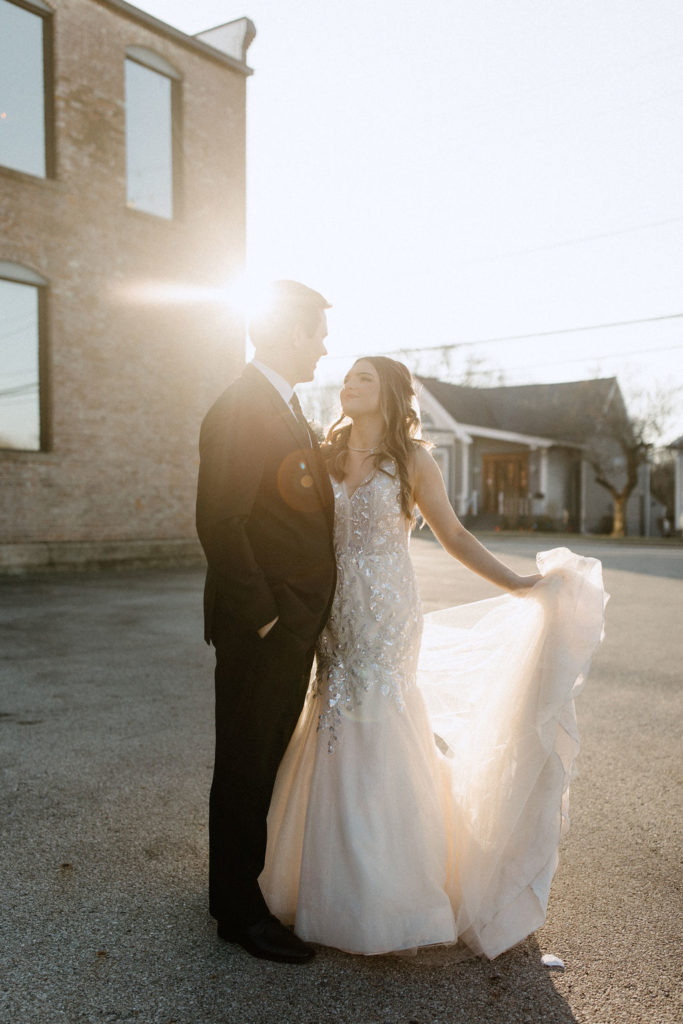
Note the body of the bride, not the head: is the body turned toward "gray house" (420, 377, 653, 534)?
no

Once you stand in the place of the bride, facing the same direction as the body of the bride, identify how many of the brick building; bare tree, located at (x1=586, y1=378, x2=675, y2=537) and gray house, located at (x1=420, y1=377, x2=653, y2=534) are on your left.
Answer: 0

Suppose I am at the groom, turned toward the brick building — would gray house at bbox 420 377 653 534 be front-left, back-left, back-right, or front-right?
front-right

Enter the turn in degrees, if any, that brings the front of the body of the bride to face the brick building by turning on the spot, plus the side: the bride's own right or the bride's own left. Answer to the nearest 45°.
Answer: approximately 90° to the bride's own right

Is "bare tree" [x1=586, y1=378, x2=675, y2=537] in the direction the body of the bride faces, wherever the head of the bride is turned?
no

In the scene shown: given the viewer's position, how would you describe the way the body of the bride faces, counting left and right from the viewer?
facing the viewer and to the left of the viewer

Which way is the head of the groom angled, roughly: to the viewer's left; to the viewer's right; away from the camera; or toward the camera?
to the viewer's right
